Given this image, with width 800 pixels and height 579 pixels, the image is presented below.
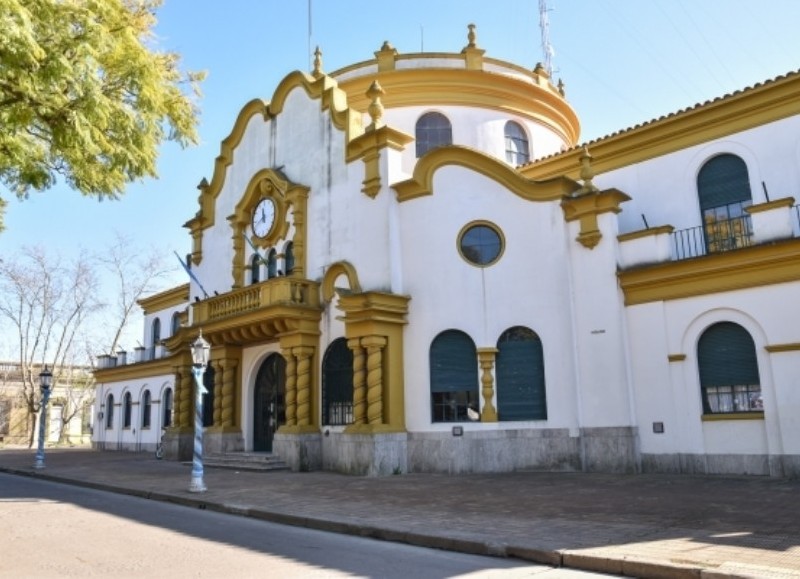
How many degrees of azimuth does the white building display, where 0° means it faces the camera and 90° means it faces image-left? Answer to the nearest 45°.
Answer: approximately 45°
